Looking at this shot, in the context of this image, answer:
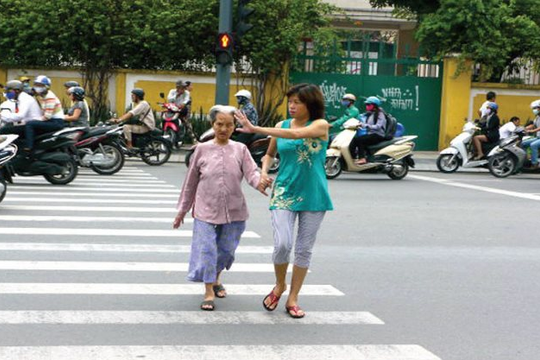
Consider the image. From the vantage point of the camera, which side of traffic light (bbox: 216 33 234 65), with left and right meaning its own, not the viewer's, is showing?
front

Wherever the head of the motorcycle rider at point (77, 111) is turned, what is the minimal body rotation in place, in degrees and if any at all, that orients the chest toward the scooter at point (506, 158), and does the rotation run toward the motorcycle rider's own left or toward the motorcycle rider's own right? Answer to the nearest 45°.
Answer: approximately 180°

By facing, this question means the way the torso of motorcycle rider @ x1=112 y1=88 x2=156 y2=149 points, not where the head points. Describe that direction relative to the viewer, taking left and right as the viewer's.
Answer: facing to the left of the viewer

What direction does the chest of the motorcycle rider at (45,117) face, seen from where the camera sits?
to the viewer's left

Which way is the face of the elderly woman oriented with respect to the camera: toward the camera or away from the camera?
toward the camera

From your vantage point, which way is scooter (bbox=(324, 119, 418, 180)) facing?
to the viewer's left

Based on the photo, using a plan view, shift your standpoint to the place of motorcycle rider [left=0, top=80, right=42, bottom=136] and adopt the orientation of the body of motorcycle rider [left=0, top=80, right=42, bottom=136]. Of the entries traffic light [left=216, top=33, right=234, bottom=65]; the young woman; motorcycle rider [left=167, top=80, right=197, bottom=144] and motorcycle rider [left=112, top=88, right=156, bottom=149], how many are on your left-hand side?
1

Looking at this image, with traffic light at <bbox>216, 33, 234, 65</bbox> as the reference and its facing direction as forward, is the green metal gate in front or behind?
behind

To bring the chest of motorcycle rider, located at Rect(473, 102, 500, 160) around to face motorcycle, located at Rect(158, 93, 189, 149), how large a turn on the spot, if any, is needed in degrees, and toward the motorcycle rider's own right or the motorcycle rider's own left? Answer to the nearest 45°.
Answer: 0° — they already face it

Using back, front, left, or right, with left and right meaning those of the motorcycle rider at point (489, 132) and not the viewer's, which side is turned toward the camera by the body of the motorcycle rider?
left

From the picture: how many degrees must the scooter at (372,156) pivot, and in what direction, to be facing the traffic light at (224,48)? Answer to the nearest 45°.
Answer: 0° — it already faces it

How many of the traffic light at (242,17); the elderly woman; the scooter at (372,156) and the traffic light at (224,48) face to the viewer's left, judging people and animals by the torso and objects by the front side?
1

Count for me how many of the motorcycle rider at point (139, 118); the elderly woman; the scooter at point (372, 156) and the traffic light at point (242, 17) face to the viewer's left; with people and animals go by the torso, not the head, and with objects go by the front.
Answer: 2

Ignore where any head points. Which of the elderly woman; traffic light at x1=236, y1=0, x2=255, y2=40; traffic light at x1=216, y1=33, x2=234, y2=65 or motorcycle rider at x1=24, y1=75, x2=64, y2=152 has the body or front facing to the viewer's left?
the motorcycle rider

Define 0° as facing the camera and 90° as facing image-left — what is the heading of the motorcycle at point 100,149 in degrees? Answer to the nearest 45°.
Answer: approximately 90°

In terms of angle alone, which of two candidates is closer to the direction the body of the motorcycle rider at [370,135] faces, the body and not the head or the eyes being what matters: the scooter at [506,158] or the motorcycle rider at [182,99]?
the motorcycle rider

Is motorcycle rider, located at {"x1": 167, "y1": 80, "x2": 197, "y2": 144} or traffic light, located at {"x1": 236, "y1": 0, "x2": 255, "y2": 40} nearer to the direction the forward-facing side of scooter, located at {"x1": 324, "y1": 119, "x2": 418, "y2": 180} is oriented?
the traffic light
